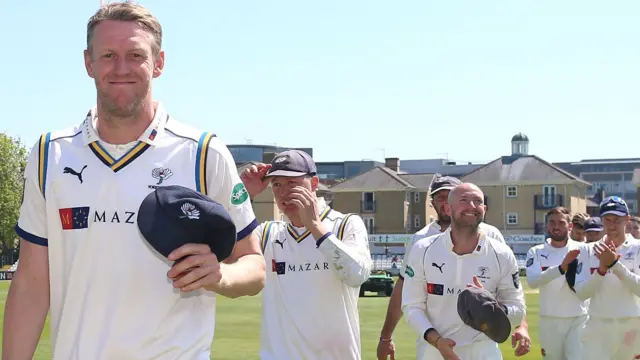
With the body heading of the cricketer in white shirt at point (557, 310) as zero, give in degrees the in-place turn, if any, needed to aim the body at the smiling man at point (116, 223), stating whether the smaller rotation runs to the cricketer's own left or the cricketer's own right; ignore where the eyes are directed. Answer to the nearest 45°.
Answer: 0° — they already face them

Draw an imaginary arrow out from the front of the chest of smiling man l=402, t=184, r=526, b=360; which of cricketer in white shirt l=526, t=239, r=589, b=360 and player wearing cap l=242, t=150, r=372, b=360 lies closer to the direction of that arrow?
the player wearing cap

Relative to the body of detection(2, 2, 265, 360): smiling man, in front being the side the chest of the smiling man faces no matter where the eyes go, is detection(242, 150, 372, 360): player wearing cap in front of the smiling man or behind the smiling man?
behind

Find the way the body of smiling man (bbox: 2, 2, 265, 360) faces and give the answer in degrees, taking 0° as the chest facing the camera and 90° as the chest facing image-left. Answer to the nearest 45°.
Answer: approximately 0°

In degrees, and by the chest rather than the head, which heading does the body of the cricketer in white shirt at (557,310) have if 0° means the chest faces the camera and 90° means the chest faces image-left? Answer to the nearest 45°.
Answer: approximately 0°

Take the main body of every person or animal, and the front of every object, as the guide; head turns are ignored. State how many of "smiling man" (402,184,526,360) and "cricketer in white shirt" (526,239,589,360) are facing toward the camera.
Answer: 2

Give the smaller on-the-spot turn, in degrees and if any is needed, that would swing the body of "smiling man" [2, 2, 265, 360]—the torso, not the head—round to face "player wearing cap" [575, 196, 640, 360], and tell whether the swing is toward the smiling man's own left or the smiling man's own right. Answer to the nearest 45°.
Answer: approximately 135° to the smiling man's own left
